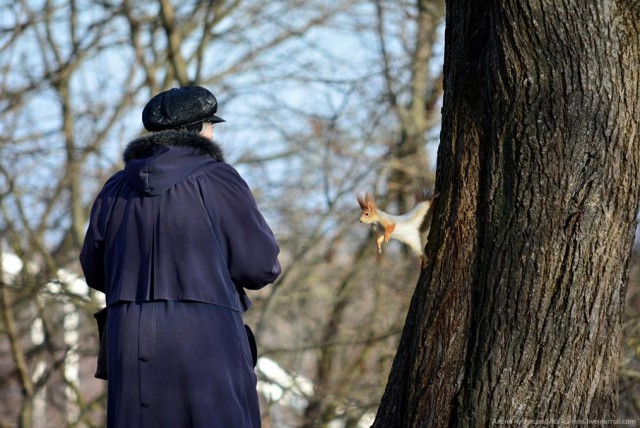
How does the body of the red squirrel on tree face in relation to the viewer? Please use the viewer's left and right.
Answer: facing to the left of the viewer
